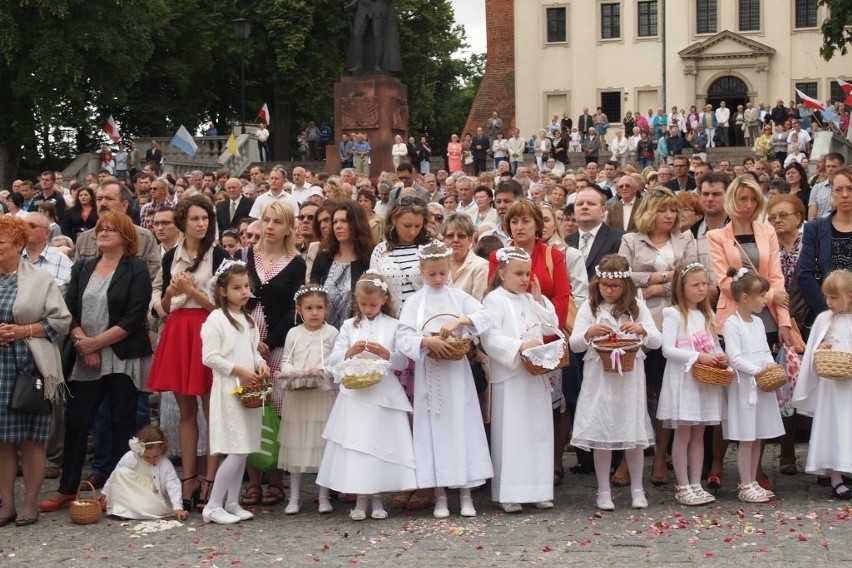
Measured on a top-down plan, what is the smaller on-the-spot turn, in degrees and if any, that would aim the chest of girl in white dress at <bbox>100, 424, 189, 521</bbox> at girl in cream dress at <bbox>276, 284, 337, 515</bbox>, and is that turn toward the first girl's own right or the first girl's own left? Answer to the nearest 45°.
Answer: approximately 90° to the first girl's own left

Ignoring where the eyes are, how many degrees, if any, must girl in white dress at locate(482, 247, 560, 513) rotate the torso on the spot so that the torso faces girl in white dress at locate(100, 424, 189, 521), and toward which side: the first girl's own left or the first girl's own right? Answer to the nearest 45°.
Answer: approximately 135° to the first girl's own right

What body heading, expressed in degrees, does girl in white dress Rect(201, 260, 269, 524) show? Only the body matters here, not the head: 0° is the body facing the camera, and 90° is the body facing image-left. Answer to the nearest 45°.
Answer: approximately 315°

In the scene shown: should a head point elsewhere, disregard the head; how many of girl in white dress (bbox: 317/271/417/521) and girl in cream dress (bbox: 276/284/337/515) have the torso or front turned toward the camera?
2

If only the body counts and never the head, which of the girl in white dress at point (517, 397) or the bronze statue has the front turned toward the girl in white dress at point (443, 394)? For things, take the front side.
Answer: the bronze statue

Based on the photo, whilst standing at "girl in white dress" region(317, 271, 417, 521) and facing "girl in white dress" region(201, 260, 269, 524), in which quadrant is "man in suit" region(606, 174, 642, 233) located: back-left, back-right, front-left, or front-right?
back-right

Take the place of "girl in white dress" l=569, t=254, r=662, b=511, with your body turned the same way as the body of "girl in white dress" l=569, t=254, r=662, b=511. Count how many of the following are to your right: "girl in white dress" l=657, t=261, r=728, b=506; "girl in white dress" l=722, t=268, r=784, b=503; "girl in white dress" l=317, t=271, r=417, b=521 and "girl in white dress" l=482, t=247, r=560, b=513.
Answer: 2

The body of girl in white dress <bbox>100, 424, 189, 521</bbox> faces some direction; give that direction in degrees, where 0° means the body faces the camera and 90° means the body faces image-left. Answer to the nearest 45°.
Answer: approximately 0°

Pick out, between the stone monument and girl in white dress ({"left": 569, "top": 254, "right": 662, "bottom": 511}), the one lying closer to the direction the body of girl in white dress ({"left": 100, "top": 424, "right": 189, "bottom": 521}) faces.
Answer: the girl in white dress

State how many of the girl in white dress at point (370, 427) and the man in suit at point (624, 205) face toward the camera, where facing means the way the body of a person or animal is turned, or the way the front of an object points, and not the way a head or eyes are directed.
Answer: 2
